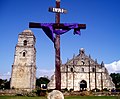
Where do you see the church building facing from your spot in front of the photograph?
facing the viewer

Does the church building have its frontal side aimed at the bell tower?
no

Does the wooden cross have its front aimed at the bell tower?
no

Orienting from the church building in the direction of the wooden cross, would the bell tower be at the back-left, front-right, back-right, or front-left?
front-right

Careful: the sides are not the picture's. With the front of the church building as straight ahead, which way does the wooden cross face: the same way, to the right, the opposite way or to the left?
the same way

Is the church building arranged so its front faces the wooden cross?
yes

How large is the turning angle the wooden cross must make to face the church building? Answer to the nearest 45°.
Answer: approximately 180°

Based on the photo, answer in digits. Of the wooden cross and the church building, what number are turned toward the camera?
2

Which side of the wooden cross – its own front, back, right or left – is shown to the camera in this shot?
front
